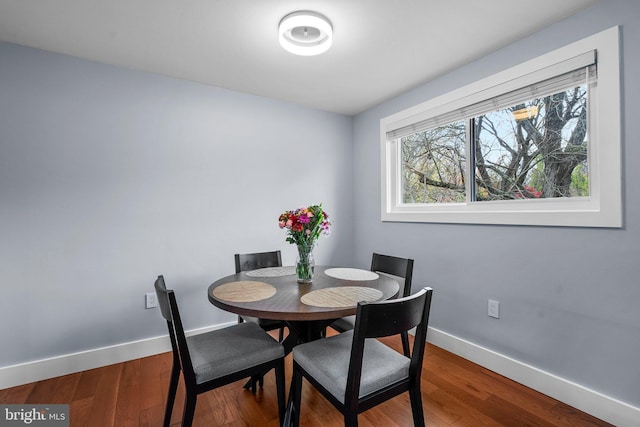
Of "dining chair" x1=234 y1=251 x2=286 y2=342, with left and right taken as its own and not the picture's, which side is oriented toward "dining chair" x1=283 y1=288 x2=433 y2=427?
front

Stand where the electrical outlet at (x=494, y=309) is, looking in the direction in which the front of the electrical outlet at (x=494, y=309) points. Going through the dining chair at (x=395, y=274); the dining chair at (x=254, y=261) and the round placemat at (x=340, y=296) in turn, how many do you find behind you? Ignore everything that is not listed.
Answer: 0

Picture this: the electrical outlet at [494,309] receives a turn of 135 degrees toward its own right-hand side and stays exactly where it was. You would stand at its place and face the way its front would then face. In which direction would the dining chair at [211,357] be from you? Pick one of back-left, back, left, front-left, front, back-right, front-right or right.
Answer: back-left

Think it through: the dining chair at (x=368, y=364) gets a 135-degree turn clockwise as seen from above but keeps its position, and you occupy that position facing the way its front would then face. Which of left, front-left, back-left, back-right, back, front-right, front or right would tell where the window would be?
front-left

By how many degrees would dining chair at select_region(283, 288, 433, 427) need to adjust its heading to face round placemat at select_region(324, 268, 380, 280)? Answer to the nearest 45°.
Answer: approximately 45° to its right

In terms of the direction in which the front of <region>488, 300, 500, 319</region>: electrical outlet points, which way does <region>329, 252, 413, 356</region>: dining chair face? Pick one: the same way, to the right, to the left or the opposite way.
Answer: the same way

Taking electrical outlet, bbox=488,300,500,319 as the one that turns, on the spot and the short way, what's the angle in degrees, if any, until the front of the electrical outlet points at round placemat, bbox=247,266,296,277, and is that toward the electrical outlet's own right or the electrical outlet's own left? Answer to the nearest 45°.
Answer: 0° — it already faces it

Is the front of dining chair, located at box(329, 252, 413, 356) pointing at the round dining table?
yes

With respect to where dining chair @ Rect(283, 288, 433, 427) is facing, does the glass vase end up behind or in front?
in front

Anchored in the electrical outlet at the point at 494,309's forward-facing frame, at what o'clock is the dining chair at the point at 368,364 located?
The dining chair is roughly at 11 o'clock from the electrical outlet.

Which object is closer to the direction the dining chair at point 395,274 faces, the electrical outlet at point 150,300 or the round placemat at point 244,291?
the round placemat

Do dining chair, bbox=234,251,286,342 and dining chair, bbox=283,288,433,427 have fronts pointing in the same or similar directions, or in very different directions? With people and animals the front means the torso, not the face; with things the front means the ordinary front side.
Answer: very different directions

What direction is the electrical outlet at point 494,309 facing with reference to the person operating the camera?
facing the viewer and to the left of the viewer

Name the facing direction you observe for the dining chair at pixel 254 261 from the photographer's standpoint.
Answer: facing the viewer and to the right of the viewer

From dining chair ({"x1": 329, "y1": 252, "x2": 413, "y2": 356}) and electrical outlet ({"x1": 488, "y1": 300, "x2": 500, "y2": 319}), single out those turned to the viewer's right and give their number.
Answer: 0

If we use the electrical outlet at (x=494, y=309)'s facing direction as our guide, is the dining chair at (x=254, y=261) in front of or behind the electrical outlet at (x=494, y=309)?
in front

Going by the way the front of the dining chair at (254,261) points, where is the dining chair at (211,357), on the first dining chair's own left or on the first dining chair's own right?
on the first dining chair's own right

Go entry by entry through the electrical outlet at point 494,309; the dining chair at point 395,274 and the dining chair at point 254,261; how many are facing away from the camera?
0

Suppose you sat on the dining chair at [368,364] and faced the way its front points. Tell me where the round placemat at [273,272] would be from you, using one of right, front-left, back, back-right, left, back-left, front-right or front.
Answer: front

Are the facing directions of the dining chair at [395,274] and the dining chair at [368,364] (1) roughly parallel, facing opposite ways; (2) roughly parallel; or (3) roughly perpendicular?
roughly perpendicular
